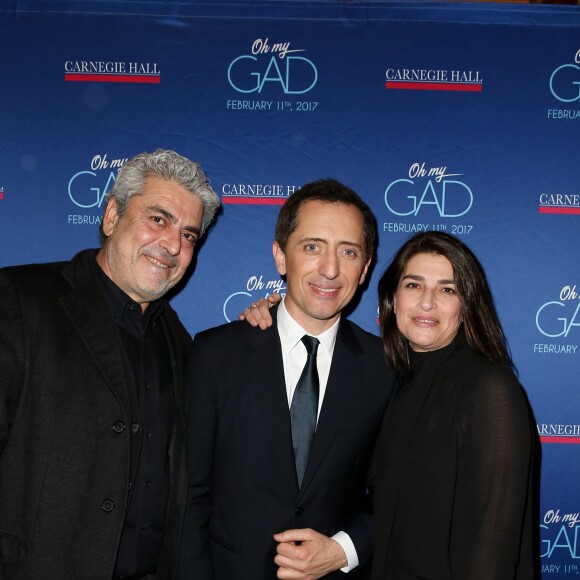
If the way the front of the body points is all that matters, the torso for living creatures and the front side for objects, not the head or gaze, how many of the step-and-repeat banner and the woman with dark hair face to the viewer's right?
0

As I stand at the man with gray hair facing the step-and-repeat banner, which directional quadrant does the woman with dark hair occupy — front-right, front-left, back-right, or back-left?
front-right

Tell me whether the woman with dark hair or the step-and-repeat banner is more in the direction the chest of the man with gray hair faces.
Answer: the woman with dark hair

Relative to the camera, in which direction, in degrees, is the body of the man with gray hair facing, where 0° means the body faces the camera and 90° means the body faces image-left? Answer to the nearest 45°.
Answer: approximately 315°

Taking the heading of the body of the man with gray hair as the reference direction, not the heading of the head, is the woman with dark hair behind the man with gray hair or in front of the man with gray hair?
in front

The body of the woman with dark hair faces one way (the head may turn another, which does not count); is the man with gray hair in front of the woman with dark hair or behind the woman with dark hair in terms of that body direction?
in front

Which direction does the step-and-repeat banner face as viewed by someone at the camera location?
facing the viewer

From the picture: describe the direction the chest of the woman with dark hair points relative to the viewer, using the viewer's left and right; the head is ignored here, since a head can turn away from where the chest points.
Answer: facing the viewer and to the left of the viewer

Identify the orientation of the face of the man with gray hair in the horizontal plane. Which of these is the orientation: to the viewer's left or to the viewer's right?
to the viewer's right
